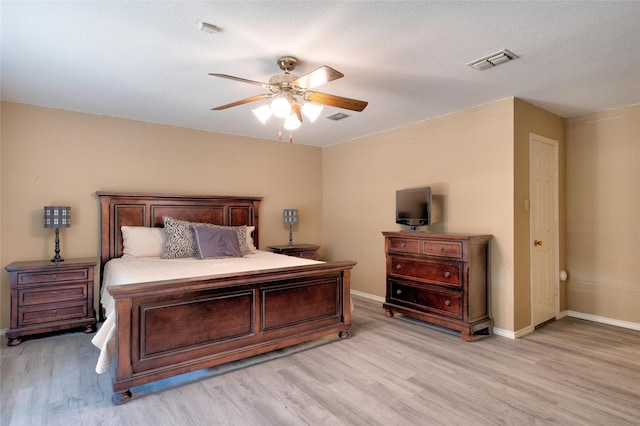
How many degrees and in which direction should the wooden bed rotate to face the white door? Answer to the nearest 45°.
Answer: approximately 45° to its left

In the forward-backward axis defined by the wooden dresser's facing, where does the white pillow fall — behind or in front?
in front

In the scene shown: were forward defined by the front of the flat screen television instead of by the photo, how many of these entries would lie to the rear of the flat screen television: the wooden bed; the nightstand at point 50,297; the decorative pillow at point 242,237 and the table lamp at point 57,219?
0

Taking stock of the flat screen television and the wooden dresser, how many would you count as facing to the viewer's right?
0

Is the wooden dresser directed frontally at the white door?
no

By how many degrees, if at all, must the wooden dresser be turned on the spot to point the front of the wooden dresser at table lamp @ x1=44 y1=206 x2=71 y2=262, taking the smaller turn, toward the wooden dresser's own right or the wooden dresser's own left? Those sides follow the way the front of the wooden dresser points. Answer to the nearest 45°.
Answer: approximately 45° to the wooden dresser's own right

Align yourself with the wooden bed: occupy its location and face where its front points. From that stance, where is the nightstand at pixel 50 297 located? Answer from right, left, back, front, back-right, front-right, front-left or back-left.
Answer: back

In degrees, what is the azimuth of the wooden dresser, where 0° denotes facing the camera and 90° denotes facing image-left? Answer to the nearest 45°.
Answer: approximately 45°

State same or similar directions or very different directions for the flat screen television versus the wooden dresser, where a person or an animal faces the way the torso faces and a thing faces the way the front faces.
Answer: same or similar directions

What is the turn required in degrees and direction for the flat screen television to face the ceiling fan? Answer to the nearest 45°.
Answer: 0° — it already faces it

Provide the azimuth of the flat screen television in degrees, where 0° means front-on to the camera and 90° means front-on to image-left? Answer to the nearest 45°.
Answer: approximately 45°

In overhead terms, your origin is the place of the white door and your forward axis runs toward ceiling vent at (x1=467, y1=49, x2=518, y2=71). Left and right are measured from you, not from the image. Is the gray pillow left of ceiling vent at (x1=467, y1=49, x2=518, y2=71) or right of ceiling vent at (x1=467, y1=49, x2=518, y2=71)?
right
